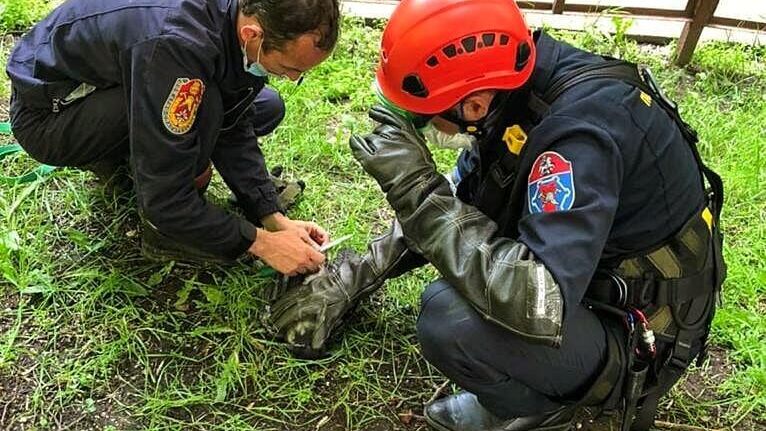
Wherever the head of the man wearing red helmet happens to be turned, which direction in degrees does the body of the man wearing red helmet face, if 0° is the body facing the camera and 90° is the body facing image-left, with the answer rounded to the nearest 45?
approximately 90°

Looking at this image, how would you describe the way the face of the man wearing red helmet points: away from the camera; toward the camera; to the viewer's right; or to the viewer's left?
to the viewer's left

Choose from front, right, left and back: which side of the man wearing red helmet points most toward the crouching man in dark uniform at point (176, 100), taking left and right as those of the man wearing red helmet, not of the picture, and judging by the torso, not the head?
front

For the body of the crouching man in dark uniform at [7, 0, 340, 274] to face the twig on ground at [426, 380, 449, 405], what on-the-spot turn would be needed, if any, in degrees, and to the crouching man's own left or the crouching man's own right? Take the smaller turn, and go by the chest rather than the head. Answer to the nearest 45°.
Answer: approximately 45° to the crouching man's own right

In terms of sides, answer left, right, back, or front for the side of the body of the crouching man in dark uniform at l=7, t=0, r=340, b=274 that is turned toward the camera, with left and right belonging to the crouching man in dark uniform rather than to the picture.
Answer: right

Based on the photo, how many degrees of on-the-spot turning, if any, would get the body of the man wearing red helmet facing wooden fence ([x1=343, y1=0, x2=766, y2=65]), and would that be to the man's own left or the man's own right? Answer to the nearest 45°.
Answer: approximately 90° to the man's own right

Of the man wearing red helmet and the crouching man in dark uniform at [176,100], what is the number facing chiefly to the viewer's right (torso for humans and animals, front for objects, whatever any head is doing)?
1

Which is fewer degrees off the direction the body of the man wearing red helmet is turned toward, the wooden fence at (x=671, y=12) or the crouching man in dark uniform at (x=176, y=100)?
the crouching man in dark uniform

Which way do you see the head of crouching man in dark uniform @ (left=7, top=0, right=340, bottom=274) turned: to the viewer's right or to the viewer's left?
to the viewer's right
